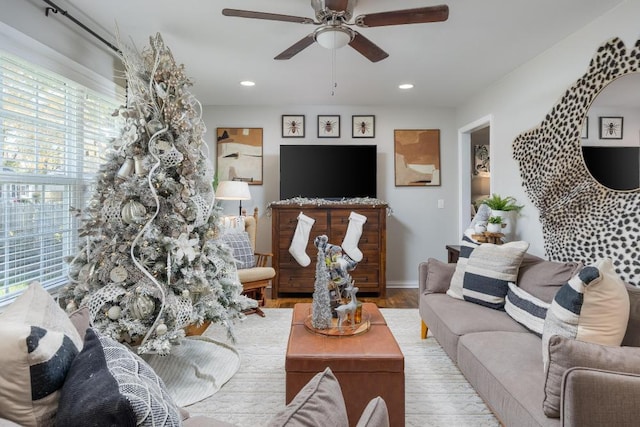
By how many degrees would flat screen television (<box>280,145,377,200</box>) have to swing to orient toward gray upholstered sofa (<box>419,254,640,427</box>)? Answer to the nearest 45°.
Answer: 0° — it already faces it

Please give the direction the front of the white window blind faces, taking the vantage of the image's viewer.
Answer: facing the viewer and to the right of the viewer

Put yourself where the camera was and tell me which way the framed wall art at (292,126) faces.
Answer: facing the viewer

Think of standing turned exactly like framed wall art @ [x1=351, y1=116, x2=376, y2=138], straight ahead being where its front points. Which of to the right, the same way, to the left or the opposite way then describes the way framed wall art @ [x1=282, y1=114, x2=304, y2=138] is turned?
the same way

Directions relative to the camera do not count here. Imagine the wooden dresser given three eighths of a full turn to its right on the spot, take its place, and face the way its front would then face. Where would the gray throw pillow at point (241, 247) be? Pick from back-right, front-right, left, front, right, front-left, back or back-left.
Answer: left

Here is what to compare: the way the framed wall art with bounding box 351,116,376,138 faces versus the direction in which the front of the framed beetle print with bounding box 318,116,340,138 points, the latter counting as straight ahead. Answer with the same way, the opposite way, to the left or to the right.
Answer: the same way

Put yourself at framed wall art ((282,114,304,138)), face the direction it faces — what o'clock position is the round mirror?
The round mirror is roughly at 11 o'clock from the framed wall art.

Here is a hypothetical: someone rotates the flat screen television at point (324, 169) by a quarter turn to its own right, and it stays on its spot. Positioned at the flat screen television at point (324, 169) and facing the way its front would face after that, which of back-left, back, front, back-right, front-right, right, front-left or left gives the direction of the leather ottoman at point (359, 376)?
left

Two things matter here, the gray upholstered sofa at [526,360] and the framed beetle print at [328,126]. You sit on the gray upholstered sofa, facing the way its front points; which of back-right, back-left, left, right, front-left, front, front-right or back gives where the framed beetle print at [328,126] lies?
right

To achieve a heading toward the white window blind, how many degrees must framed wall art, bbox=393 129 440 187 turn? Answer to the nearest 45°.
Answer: approximately 45° to its right

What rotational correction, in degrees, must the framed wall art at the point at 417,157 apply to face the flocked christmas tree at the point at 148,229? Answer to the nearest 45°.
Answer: approximately 45° to its right

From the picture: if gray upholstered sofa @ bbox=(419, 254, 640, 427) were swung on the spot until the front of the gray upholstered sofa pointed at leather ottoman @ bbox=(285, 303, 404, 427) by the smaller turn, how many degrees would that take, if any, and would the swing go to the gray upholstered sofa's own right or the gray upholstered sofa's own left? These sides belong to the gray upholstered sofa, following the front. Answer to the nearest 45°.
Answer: approximately 45° to the gray upholstered sofa's own right

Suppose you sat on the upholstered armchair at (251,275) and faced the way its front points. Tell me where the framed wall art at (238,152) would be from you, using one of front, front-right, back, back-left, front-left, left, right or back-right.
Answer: back-left

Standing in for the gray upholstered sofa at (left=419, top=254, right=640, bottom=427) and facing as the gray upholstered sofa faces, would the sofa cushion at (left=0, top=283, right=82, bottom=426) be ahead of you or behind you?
ahead

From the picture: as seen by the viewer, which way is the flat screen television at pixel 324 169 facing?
toward the camera

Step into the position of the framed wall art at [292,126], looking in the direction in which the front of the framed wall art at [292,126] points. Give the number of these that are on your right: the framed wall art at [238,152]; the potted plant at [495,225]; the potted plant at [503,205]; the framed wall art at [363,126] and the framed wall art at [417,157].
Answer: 1

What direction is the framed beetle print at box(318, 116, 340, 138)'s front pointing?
toward the camera

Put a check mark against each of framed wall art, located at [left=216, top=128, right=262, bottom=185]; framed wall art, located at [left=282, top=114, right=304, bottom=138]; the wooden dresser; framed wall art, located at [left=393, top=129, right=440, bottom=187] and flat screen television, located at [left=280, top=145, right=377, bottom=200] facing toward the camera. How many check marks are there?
5
